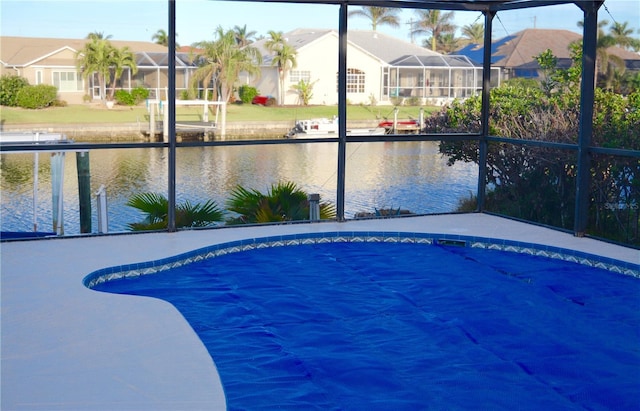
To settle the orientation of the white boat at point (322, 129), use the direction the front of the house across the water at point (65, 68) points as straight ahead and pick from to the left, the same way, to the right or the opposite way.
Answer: to the right

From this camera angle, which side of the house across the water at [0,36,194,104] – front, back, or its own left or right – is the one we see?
back

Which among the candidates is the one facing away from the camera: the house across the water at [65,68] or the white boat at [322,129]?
the house across the water

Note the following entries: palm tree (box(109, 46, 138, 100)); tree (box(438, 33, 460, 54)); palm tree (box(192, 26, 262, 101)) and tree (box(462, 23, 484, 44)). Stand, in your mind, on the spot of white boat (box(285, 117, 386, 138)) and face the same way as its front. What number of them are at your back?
2
